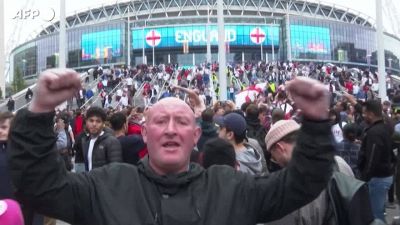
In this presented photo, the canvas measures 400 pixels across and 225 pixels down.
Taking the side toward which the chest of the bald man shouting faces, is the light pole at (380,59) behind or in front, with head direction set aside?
behind

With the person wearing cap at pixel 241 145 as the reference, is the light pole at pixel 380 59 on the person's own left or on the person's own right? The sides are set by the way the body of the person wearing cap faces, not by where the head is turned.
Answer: on the person's own right

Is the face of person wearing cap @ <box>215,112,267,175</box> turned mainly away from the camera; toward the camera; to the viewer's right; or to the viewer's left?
to the viewer's left

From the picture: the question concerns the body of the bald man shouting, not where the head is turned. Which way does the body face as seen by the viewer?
toward the camera

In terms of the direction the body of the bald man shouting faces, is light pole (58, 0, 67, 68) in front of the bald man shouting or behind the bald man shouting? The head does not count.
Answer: behind

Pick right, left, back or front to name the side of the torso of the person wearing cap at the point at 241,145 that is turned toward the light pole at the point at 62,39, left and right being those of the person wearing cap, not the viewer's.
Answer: right

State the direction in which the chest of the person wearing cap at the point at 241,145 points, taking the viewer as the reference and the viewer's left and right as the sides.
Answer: facing to the left of the viewer
